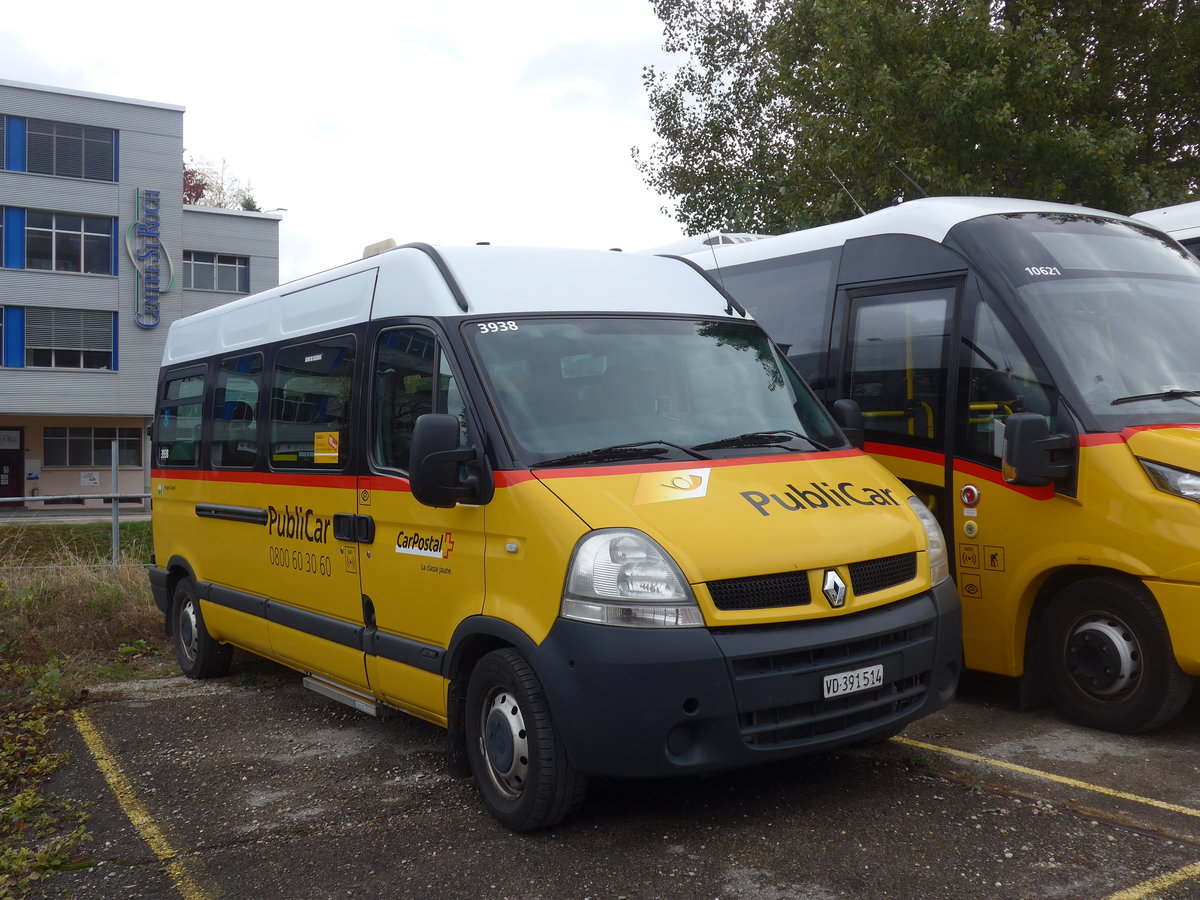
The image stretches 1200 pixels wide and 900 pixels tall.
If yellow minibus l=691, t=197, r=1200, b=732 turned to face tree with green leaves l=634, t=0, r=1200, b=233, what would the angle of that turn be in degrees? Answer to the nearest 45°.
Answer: approximately 135° to its left

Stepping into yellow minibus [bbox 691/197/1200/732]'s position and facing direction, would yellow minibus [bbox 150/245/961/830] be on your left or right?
on your right

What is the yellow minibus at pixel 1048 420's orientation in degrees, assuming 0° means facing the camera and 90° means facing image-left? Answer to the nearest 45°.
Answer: approximately 315°

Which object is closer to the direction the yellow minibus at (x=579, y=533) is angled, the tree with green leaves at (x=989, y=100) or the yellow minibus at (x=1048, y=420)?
the yellow minibus

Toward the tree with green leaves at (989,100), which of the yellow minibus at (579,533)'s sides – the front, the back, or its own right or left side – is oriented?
left

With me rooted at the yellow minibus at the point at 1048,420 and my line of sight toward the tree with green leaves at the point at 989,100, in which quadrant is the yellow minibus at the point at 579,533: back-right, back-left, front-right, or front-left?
back-left
